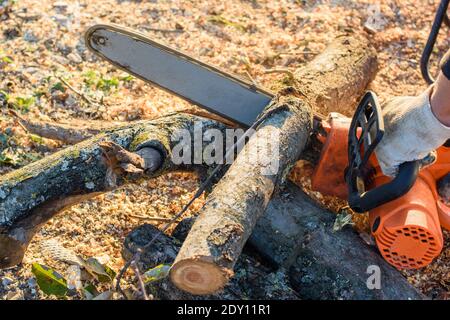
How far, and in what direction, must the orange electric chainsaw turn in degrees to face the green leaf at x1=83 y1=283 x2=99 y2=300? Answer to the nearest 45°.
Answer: approximately 45° to its left

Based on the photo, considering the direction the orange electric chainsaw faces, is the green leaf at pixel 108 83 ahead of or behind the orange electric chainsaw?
ahead

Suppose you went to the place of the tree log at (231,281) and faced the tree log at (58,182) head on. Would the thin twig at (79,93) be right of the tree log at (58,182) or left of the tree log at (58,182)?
right

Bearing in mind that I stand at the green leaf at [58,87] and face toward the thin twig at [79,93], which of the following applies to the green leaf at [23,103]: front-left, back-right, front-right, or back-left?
back-right

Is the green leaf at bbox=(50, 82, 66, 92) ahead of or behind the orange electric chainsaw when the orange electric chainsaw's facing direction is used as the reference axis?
ahead

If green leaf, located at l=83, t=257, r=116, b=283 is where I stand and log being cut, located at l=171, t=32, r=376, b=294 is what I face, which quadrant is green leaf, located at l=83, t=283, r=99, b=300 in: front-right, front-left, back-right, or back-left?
back-right

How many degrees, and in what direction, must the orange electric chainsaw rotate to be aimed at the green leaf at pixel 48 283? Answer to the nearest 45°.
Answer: approximately 45° to its left

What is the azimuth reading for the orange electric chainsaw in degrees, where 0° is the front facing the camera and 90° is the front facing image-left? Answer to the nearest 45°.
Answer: approximately 90°
